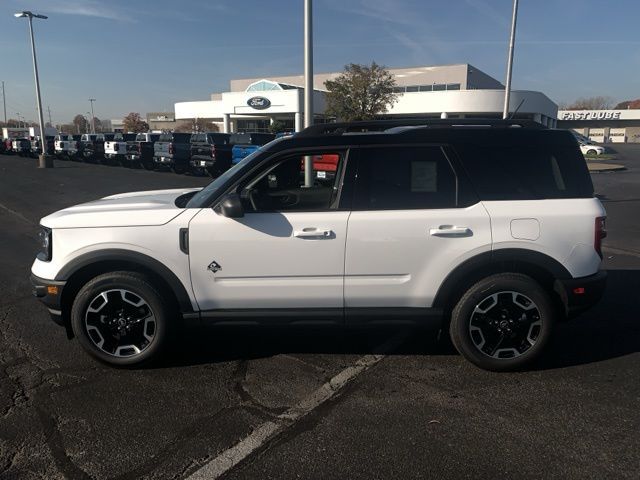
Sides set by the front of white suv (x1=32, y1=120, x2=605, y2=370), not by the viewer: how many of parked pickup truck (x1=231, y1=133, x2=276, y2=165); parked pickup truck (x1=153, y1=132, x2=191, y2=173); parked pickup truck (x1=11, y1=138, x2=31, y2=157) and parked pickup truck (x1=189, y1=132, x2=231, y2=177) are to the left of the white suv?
0

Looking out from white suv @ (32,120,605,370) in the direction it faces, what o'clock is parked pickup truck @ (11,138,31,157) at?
The parked pickup truck is roughly at 2 o'clock from the white suv.

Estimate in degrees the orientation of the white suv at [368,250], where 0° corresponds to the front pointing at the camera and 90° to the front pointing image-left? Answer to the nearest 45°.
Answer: approximately 90°

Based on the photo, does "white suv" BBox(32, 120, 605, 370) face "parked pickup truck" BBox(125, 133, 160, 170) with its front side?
no

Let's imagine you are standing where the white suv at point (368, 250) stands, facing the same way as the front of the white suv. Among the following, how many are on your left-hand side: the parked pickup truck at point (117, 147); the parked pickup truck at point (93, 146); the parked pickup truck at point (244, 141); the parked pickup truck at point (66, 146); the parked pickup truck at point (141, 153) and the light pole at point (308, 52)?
0

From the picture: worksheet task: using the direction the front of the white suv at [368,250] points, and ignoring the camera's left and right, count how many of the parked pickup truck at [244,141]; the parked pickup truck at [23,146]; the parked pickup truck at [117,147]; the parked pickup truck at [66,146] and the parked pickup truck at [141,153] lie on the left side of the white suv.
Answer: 0

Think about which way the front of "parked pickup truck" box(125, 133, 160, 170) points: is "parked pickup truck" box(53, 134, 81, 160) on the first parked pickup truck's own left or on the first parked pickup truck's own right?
on the first parked pickup truck's own left

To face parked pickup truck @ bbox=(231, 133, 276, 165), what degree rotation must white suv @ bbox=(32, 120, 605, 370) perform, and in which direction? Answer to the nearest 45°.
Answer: approximately 90° to its right

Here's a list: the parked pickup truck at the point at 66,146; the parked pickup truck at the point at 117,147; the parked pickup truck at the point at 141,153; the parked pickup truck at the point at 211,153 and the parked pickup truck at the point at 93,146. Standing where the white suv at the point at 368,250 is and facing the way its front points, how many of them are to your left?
0

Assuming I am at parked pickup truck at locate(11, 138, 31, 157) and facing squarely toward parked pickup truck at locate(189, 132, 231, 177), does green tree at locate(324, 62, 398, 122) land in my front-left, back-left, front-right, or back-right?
front-left

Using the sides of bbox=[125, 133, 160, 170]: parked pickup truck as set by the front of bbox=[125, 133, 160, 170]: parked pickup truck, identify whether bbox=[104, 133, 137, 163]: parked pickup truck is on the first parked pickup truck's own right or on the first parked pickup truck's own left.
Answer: on the first parked pickup truck's own left

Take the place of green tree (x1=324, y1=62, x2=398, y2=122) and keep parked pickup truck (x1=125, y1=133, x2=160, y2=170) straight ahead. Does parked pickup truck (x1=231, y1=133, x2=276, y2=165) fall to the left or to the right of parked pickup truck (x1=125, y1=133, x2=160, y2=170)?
left

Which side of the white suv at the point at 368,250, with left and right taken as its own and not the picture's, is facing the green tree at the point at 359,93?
right
